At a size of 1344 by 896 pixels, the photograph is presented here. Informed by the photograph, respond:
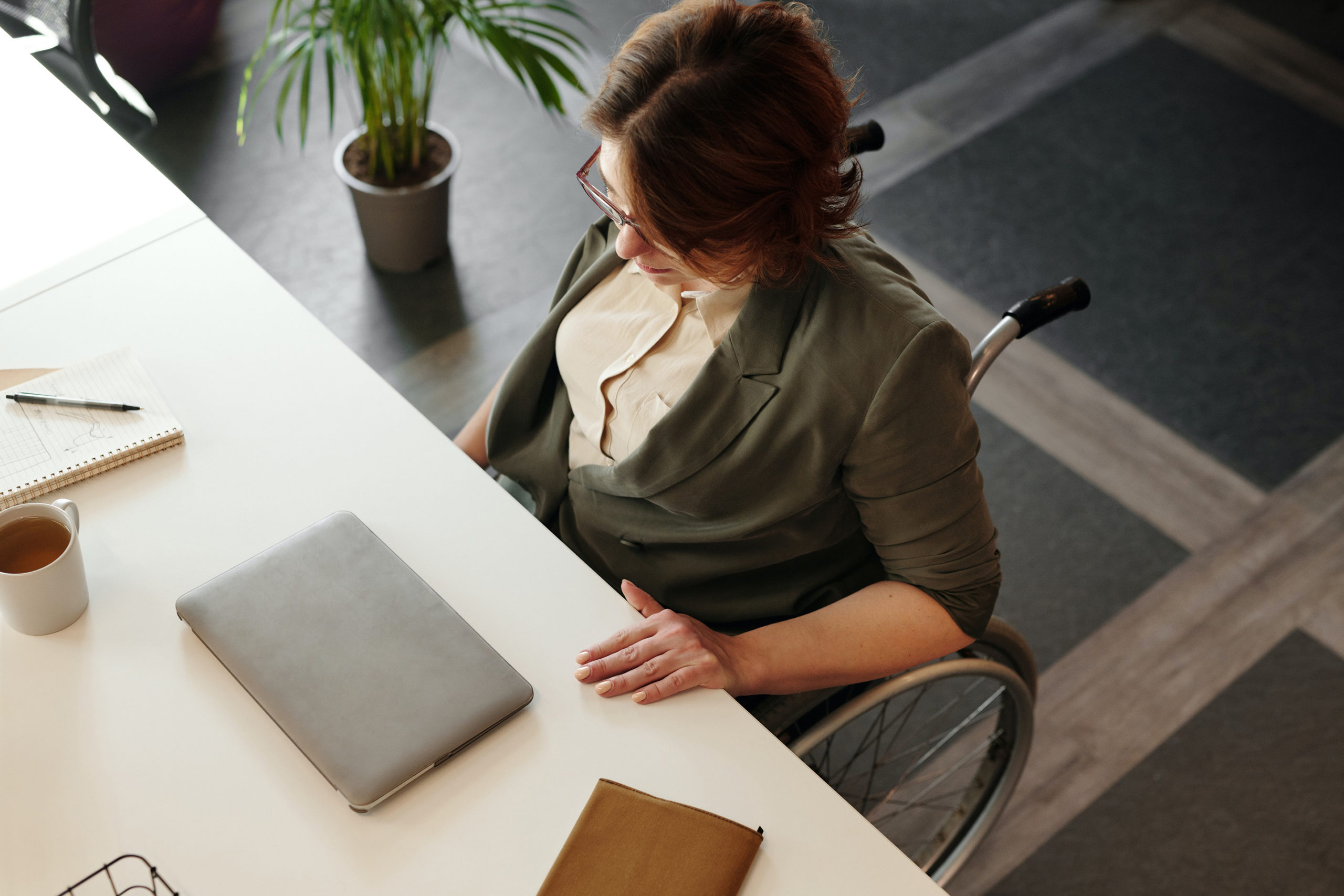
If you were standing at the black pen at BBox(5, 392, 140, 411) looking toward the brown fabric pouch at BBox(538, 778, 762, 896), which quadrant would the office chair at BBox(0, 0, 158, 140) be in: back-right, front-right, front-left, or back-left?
back-left

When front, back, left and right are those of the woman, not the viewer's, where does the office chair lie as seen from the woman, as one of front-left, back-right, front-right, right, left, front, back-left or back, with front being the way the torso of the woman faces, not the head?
right

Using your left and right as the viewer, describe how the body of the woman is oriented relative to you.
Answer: facing the viewer and to the left of the viewer

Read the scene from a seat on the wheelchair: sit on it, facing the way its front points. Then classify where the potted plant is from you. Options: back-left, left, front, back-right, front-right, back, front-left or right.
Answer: right

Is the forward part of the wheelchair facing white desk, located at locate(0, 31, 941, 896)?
yes

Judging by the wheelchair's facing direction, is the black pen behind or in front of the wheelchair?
in front
